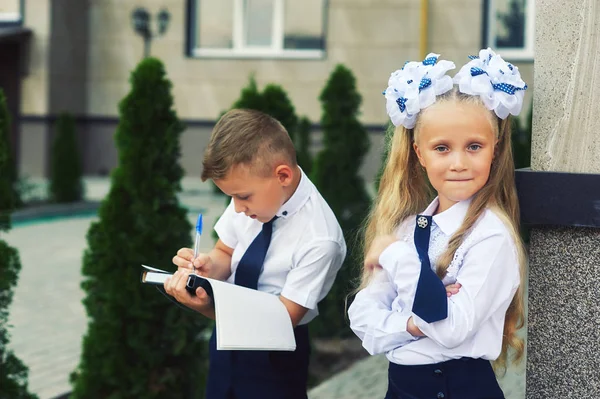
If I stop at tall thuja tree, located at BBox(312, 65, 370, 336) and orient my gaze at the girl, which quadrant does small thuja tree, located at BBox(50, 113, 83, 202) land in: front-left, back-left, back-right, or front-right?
back-right

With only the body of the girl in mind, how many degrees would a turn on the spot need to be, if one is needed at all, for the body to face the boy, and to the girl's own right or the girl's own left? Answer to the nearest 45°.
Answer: approximately 90° to the girl's own right

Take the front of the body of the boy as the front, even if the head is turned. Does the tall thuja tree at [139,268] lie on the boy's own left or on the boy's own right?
on the boy's own right

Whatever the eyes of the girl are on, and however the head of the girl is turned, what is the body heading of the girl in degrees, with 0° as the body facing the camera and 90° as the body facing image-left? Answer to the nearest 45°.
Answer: approximately 45°

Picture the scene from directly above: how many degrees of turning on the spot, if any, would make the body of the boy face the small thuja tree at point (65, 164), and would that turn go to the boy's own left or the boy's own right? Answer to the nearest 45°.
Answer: approximately 135° to the boy's own right

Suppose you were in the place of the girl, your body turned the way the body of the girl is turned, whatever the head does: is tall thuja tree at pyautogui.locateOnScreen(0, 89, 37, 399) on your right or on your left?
on your right

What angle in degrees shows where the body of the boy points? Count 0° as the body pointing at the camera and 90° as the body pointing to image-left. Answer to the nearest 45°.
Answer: approximately 45°

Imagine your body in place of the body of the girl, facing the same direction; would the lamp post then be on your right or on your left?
on your right
